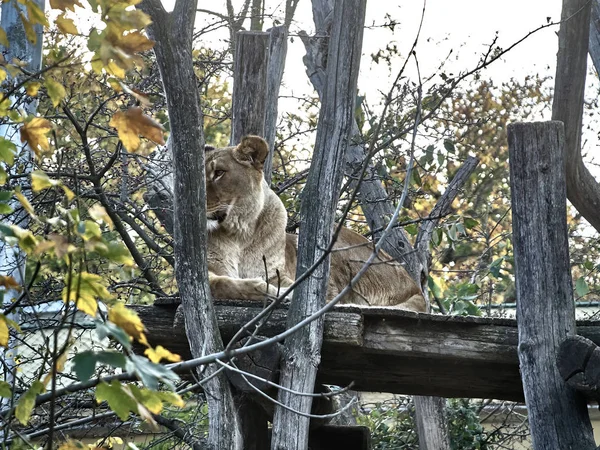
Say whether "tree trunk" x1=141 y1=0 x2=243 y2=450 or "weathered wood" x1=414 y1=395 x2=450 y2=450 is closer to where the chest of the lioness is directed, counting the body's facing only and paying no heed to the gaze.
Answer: the tree trunk

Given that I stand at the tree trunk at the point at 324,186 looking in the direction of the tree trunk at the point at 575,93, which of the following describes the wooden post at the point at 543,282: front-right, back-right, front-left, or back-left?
front-right

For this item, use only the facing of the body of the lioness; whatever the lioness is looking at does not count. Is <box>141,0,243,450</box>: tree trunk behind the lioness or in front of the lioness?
in front

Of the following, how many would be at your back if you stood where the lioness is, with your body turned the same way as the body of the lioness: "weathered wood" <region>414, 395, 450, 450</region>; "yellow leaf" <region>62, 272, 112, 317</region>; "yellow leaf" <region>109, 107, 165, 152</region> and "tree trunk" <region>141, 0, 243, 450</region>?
1

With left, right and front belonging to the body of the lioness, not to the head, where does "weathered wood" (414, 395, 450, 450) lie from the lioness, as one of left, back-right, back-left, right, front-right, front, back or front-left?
back

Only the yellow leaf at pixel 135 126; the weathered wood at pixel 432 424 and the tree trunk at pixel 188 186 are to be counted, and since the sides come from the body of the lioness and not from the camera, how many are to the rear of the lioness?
1

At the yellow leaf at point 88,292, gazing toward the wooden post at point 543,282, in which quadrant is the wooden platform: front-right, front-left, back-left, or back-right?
front-left

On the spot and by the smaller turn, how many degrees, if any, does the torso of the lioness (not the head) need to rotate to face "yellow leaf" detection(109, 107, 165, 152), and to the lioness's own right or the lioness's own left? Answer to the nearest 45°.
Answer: approximately 45° to the lioness's own left

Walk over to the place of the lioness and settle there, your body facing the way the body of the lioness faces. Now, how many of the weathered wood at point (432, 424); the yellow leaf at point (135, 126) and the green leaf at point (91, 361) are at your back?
1

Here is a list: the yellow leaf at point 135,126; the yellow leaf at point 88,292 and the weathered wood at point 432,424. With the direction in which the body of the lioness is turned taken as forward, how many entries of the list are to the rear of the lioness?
1

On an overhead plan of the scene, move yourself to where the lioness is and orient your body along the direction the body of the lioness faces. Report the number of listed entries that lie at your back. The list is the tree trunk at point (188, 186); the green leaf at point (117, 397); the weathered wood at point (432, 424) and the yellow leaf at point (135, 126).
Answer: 1
